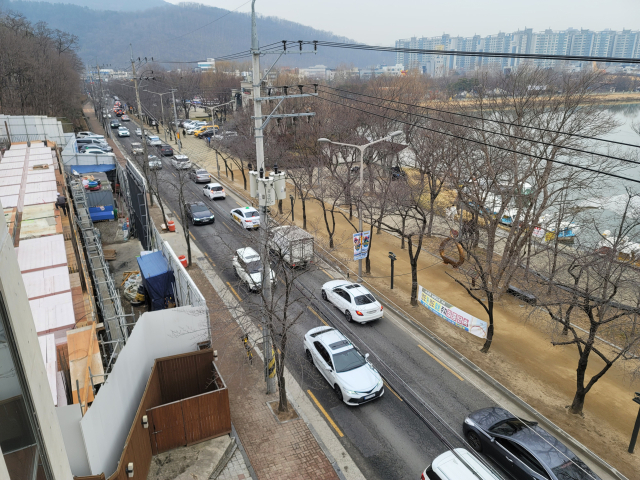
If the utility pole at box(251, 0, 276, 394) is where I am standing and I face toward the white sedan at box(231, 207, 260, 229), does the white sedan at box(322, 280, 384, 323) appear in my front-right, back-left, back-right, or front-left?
front-right

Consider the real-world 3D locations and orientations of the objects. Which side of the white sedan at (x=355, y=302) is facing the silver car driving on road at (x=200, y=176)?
front

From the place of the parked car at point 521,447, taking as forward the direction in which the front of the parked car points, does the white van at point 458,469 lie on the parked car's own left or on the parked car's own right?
on the parked car's own left

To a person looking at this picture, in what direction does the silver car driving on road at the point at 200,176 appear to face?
facing away from the viewer and to the left of the viewer

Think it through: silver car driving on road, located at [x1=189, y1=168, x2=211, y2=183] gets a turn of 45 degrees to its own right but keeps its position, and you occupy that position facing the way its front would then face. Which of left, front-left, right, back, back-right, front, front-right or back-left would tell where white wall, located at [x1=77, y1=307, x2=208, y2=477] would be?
back

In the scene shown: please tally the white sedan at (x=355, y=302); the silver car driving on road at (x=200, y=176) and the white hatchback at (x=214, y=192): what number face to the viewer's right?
0

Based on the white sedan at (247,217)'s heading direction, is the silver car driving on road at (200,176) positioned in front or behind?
in front

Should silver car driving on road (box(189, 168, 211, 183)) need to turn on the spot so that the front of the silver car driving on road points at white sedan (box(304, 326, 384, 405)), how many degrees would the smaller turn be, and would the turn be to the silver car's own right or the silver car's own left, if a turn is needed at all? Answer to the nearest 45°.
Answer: approximately 135° to the silver car's own left

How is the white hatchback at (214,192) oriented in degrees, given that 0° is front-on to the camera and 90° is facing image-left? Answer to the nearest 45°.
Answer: approximately 135°

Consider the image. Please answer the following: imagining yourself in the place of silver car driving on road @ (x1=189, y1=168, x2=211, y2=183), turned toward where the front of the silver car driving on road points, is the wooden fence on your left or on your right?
on your left
